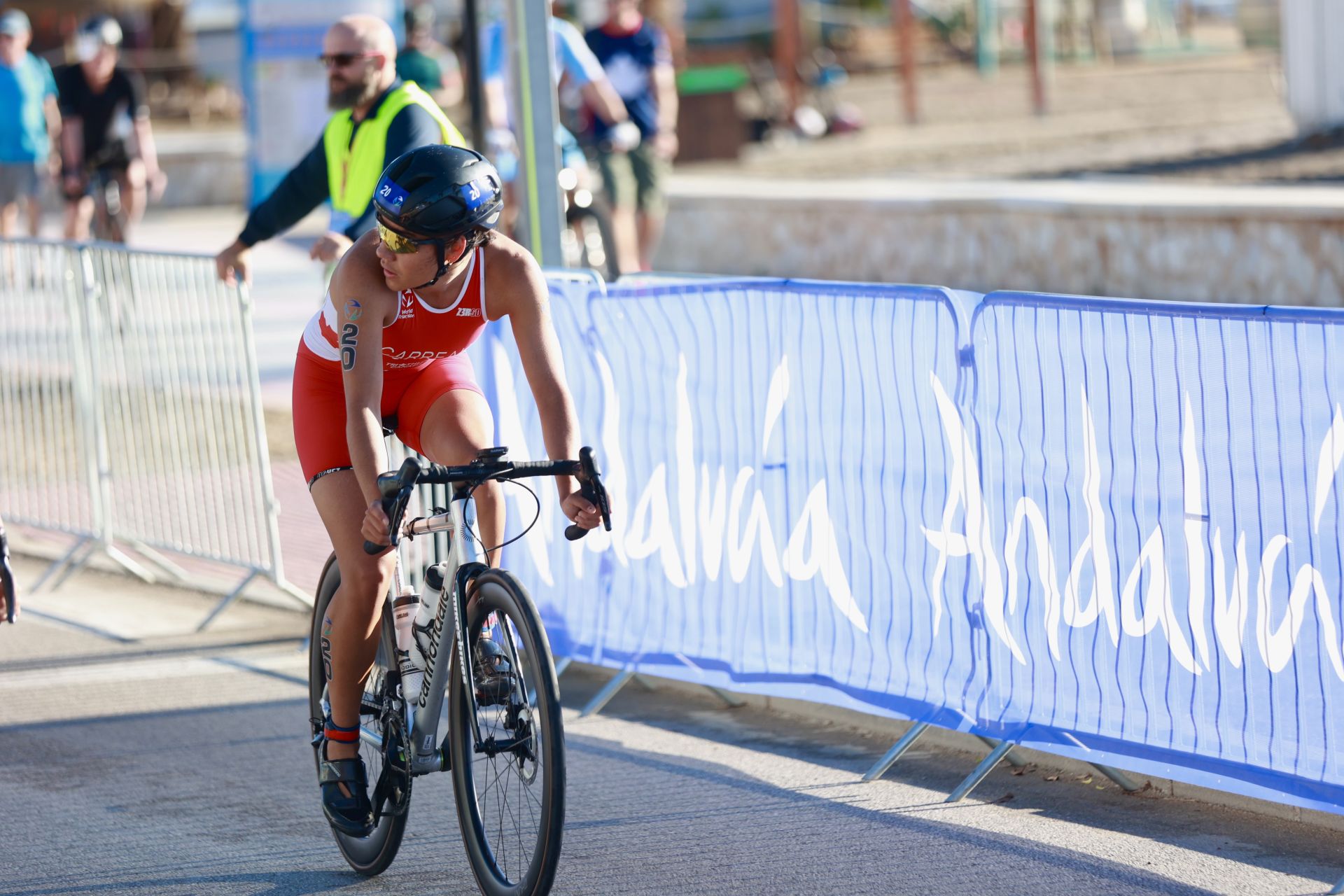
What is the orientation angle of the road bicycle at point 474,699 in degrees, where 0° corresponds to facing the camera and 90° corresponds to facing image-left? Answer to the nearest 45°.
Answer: approximately 315°

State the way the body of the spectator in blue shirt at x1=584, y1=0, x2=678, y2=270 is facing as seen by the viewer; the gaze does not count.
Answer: toward the camera

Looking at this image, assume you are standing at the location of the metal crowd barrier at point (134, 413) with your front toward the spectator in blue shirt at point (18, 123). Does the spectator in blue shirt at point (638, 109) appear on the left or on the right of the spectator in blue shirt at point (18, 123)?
right

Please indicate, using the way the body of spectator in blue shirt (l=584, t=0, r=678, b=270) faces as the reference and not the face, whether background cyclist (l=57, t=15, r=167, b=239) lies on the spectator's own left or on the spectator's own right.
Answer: on the spectator's own right

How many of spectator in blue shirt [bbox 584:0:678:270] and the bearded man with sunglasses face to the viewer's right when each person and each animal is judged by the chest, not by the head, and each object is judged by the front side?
0

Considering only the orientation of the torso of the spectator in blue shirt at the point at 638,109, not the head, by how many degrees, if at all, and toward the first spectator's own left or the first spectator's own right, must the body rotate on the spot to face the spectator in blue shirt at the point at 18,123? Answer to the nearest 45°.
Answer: approximately 135° to the first spectator's own right

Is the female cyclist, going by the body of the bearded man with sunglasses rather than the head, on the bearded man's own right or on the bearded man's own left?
on the bearded man's own left

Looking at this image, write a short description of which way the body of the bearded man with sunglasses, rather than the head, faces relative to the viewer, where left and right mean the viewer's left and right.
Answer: facing the viewer and to the left of the viewer

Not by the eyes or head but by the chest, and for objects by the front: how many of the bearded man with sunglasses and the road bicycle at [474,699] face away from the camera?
0

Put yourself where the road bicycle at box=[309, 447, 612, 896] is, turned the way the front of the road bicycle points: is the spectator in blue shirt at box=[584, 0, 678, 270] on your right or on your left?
on your left

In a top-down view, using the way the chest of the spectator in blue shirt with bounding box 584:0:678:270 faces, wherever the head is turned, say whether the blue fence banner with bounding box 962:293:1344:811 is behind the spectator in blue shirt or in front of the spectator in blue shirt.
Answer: in front

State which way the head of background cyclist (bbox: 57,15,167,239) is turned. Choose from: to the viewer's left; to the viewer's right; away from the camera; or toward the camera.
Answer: toward the camera

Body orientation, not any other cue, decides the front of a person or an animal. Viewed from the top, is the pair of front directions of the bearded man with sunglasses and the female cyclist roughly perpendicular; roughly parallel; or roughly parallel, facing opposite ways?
roughly perpendicular

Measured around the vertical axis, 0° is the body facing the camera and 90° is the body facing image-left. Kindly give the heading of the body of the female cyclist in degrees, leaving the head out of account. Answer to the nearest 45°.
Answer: approximately 315°

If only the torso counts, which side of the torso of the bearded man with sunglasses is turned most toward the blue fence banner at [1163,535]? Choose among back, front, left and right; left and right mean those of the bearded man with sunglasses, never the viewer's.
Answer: left
